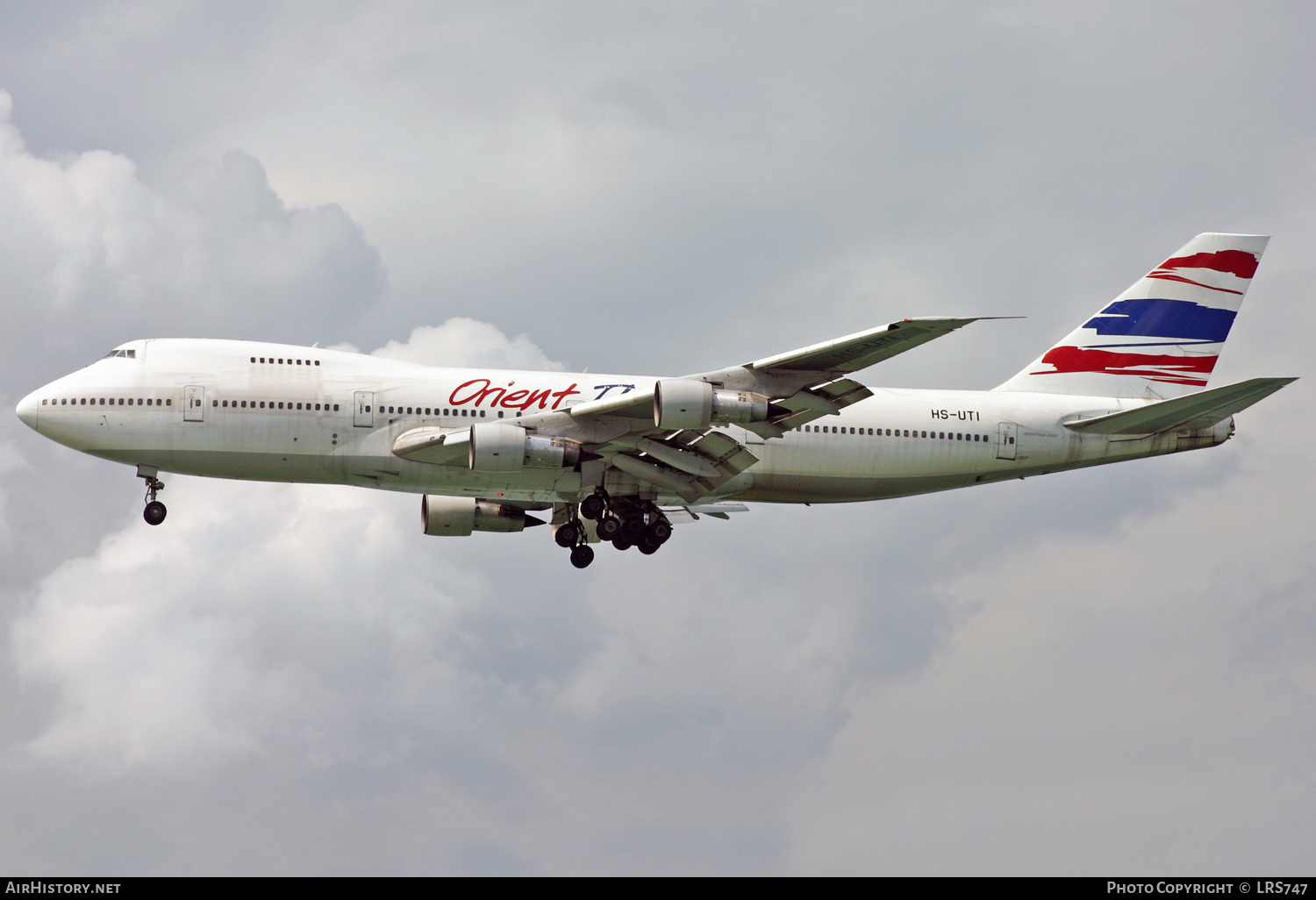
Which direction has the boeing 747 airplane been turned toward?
to the viewer's left
